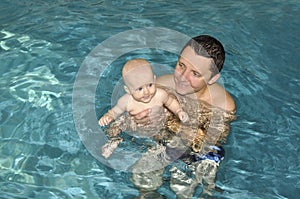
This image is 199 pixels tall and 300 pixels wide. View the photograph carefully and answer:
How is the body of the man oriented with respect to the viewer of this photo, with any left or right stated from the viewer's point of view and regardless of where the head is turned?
facing the viewer and to the left of the viewer

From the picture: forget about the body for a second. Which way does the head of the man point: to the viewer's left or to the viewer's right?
to the viewer's left

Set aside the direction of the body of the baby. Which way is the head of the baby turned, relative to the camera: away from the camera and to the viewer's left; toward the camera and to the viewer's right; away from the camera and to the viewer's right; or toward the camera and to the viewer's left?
toward the camera and to the viewer's right

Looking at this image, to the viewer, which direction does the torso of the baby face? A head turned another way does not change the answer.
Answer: toward the camera
